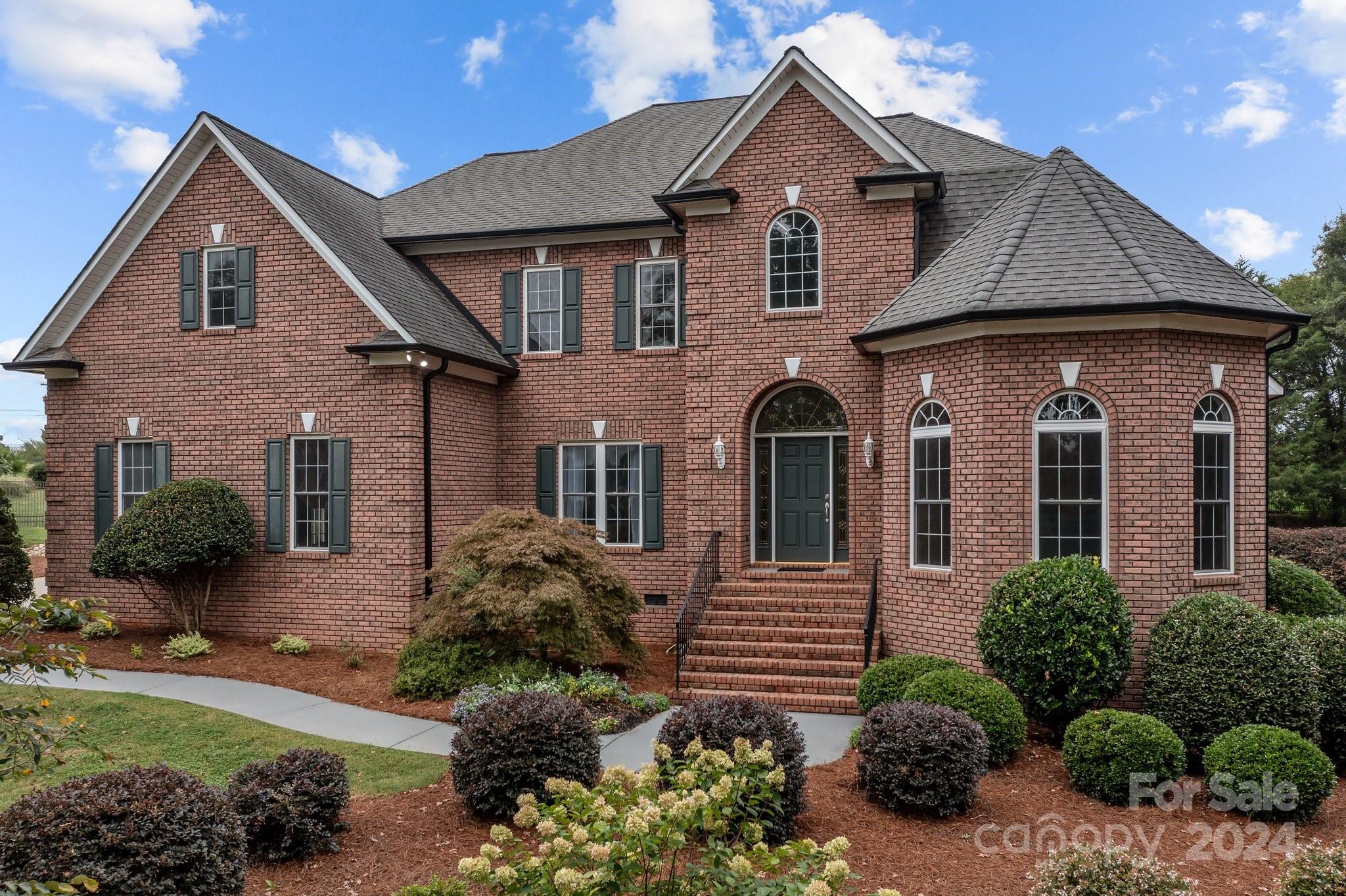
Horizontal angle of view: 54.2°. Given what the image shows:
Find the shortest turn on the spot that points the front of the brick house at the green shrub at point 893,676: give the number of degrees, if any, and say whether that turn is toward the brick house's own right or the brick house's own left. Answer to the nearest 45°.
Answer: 0° — it already faces it

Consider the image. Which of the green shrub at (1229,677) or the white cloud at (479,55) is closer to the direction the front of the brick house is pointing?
the green shrub

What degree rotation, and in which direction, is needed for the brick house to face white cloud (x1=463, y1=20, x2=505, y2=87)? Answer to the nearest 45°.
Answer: approximately 135° to its right

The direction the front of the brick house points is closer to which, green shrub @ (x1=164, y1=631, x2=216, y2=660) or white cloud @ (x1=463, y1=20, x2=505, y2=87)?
the green shrub

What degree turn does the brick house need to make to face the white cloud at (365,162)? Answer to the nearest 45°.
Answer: approximately 135° to its right

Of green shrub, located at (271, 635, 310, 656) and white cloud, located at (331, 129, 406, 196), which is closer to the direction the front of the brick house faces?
the green shrub

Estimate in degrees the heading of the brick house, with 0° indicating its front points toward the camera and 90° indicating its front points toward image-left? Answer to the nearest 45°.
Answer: approximately 0°

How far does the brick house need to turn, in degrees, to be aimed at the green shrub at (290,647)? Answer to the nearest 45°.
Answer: approximately 90° to its right
